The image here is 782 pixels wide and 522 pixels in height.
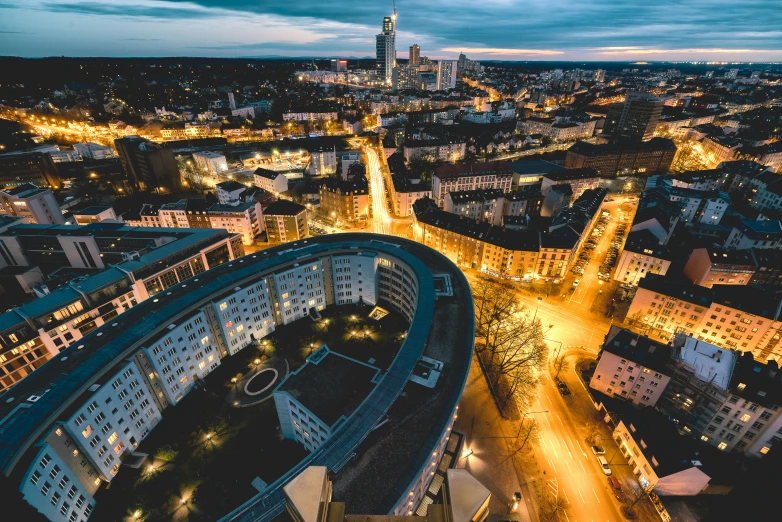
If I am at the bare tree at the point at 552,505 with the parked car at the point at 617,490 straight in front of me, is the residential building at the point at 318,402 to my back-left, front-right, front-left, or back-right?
back-left

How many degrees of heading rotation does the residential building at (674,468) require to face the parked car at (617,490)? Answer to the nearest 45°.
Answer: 0° — it already faces it

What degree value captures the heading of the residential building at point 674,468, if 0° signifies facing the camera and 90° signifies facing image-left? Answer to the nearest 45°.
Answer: approximately 45°

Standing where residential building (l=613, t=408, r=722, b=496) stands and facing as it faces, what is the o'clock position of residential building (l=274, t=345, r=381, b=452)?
residential building (l=274, t=345, r=381, b=452) is roughly at 12 o'clock from residential building (l=613, t=408, r=722, b=496).

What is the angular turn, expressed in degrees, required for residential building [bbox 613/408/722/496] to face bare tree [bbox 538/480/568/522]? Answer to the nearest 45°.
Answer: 0° — it already faces it

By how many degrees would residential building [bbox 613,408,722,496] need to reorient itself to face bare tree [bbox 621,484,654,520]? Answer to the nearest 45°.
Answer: approximately 45° to its left
